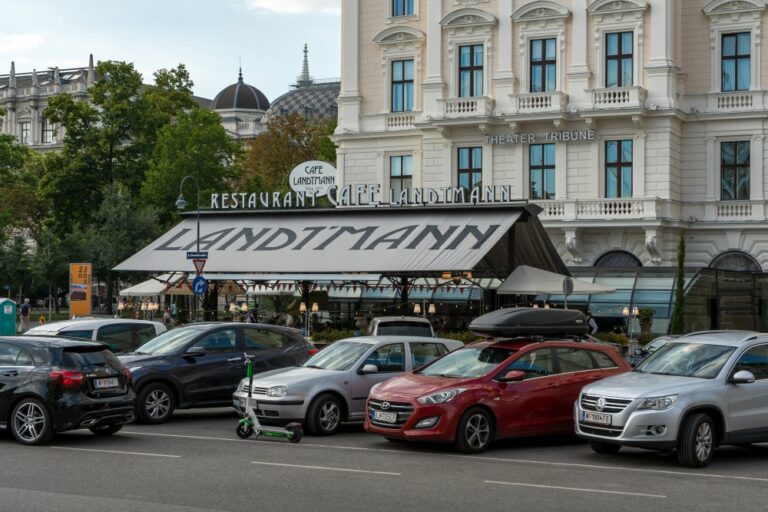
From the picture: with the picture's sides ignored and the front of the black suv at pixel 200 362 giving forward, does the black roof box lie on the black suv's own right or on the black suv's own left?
on the black suv's own left

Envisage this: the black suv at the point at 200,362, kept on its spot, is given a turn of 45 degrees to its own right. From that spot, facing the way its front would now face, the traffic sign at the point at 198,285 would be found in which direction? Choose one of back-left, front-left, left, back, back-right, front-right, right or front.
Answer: right

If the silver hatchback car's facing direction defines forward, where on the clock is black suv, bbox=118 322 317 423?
The black suv is roughly at 3 o'clock from the silver hatchback car.

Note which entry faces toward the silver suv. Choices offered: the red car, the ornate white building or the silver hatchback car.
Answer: the ornate white building

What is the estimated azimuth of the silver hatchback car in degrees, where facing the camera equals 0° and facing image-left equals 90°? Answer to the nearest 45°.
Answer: approximately 45°

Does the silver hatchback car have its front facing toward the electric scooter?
yes

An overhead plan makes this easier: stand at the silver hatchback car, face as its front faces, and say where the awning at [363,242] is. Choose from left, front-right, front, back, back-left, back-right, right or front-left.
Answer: back-right

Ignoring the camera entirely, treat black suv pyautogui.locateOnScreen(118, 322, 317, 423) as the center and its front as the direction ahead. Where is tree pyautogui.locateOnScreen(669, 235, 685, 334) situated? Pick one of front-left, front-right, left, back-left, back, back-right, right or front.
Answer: back

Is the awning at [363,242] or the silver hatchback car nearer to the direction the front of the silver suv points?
the silver hatchback car

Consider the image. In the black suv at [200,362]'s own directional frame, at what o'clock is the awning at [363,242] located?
The awning is roughly at 5 o'clock from the black suv.

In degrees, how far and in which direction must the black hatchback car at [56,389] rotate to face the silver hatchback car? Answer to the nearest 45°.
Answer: approximately 135° to its right

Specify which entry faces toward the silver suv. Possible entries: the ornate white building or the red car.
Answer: the ornate white building

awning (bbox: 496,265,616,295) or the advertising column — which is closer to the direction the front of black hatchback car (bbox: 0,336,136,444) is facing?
the advertising column

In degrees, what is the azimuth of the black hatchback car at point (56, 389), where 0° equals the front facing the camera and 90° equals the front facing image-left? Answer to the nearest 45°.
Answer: approximately 135°
